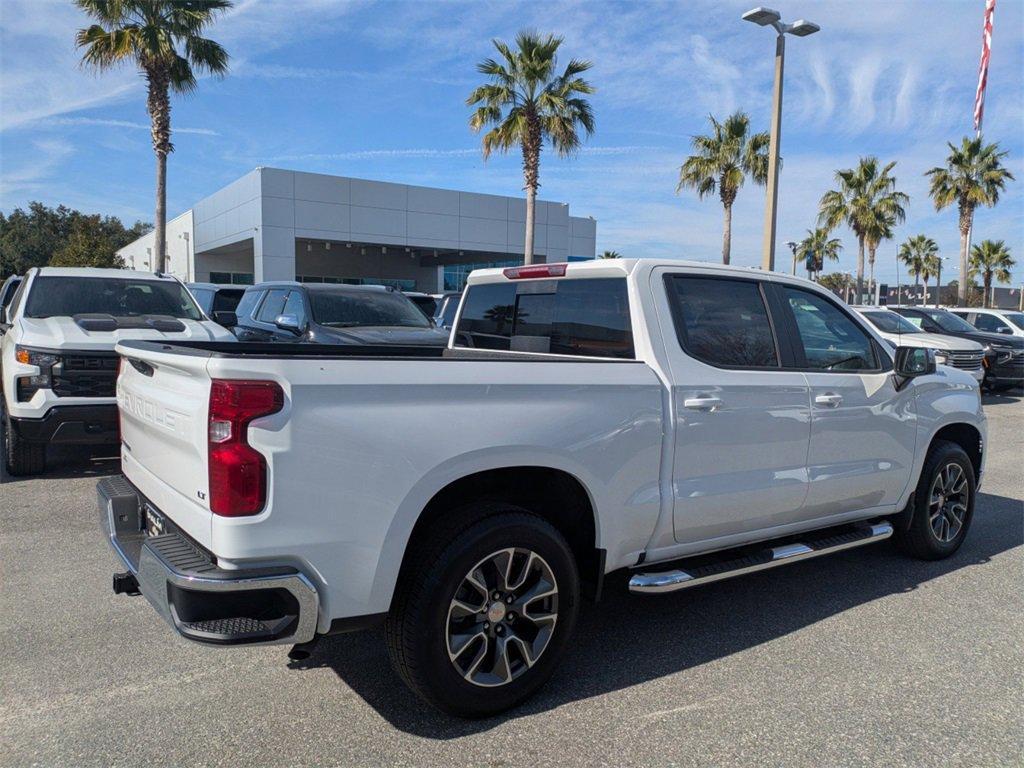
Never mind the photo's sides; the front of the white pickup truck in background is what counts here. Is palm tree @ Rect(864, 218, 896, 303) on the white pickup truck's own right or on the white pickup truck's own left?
on the white pickup truck's own left

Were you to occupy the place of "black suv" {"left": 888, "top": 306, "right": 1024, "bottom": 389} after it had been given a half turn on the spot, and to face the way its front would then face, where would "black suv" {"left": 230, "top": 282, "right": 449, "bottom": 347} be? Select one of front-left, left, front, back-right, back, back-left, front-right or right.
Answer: left

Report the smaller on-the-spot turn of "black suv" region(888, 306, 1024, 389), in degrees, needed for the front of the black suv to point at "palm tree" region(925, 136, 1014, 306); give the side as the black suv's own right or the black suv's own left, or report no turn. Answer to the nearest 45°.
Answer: approximately 135° to the black suv's own left

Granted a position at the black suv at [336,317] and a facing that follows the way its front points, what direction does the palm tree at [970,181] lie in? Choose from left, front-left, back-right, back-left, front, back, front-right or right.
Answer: left

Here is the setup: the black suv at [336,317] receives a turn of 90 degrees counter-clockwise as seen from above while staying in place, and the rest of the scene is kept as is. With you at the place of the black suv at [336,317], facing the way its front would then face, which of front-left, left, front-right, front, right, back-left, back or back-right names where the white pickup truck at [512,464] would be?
back-right

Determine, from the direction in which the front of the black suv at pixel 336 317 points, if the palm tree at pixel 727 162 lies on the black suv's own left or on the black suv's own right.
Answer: on the black suv's own left

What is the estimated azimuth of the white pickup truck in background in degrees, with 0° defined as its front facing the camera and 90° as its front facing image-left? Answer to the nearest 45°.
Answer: approximately 0°

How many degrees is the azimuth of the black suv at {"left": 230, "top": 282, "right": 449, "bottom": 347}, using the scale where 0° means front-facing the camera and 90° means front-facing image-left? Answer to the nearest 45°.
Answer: approximately 315°

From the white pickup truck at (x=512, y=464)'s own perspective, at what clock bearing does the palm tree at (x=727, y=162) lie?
The palm tree is roughly at 11 o'clock from the white pickup truck.

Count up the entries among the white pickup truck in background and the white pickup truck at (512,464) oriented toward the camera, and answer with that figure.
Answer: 1

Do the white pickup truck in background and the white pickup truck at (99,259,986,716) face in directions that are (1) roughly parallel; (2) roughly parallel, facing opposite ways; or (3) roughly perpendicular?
roughly perpendicular

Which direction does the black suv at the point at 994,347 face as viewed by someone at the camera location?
facing the viewer and to the right of the viewer

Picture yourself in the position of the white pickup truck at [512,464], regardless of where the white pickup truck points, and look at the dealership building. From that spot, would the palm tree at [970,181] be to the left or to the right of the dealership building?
right
